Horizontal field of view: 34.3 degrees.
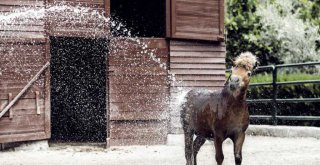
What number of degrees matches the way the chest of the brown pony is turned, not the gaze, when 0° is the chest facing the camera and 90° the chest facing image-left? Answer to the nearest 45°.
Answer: approximately 315°

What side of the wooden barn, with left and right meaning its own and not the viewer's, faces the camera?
front

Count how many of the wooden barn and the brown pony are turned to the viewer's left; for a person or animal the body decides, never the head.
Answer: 0

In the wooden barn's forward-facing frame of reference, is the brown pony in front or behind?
in front

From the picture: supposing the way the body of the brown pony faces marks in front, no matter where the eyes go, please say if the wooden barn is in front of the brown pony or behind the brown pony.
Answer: behind
